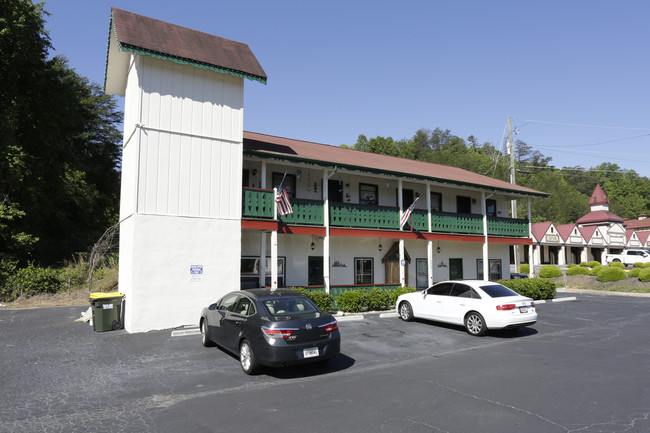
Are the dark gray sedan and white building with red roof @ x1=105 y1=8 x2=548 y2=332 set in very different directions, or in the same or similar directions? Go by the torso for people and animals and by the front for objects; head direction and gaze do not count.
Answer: very different directions

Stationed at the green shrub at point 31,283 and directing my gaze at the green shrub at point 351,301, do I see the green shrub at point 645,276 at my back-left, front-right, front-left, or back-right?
front-left

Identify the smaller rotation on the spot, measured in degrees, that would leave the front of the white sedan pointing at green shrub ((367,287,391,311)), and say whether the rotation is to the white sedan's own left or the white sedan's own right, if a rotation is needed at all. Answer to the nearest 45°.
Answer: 0° — it already faces it

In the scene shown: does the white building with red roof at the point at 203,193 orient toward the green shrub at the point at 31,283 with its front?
no

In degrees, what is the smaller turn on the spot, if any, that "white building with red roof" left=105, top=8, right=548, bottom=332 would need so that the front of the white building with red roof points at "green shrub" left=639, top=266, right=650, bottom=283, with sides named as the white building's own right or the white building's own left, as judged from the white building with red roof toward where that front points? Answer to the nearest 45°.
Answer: approximately 90° to the white building's own left

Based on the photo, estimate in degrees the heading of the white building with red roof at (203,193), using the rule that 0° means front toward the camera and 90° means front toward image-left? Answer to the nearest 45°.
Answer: approximately 315°

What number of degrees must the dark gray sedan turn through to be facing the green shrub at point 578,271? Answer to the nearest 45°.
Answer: approximately 90° to its right

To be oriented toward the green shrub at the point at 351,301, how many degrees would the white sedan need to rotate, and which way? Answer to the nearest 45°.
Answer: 0° — it already faces it

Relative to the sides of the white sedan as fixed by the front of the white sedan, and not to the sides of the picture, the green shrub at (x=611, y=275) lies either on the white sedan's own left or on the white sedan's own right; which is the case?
on the white sedan's own right

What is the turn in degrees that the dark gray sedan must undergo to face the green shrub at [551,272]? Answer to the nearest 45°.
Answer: approximately 90° to its right

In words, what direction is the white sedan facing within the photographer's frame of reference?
facing away from the viewer and to the left of the viewer

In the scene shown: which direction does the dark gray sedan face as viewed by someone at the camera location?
facing away from the viewer and to the left of the viewer

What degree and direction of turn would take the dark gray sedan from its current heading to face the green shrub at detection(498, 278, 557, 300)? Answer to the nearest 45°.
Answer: approximately 90° to its right

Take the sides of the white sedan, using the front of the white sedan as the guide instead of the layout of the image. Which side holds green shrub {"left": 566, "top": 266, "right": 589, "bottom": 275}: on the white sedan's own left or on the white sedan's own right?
on the white sedan's own right

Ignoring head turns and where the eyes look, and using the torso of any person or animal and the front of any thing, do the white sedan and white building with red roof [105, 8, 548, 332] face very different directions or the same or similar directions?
very different directions

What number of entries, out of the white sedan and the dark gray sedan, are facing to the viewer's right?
0
